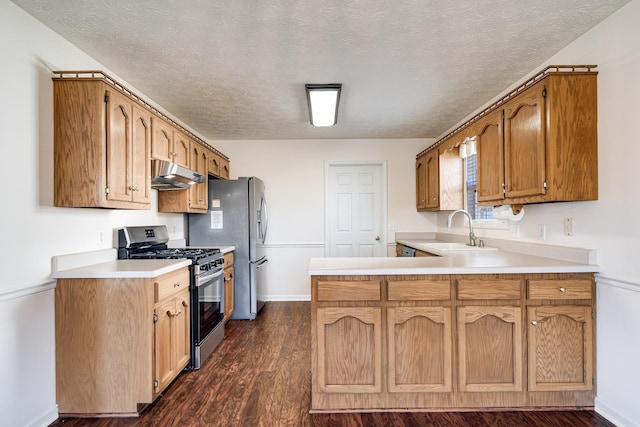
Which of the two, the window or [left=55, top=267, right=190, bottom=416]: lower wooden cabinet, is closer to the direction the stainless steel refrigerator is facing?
the window

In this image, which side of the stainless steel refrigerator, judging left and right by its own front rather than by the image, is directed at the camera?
right

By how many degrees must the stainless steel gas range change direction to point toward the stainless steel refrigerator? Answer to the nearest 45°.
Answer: approximately 90° to its left

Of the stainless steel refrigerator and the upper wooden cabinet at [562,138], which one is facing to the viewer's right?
the stainless steel refrigerator

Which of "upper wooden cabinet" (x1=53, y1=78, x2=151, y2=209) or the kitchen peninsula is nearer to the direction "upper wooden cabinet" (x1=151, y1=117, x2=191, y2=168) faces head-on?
the kitchen peninsula

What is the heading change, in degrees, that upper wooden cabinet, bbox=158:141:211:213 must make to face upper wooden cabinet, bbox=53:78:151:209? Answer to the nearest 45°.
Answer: approximately 90° to its right

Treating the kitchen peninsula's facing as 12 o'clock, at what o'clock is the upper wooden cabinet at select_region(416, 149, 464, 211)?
The upper wooden cabinet is roughly at 6 o'clock from the kitchen peninsula.

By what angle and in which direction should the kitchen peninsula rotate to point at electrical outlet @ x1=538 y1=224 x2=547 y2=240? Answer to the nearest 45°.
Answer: approximately 135° to its left
